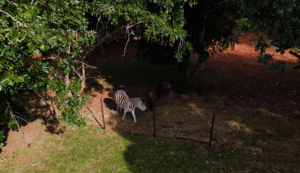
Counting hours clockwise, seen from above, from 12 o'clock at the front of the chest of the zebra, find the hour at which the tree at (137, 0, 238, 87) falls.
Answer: The tree is roughly at 10 o'clock from the zebra.

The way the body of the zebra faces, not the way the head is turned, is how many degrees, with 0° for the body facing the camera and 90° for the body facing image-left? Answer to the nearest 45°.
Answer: approximately 315°
